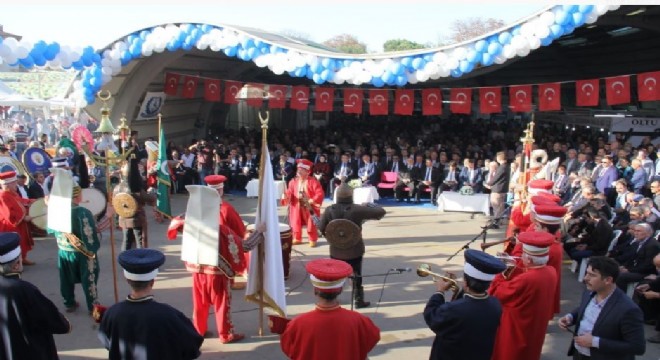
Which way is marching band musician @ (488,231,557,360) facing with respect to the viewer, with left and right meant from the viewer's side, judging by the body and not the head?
facing away from the viewer and to the left of the viewer

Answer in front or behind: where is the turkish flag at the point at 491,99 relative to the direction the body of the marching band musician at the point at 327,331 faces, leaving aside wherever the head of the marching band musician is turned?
in front

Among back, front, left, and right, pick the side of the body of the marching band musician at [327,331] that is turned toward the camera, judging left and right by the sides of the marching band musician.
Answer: back

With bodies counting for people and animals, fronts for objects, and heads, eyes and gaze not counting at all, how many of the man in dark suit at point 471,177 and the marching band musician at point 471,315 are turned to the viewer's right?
0

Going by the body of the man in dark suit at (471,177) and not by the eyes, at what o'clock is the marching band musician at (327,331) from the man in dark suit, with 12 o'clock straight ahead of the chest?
The marching band musician is roughly at 12 o'clock from the man in dark suit.

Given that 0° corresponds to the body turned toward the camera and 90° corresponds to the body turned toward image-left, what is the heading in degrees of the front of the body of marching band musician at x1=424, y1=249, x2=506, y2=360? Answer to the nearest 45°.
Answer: approximately 135°

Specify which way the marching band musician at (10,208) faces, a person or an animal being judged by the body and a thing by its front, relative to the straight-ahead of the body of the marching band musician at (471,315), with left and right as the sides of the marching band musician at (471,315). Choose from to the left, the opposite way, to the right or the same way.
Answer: to the right

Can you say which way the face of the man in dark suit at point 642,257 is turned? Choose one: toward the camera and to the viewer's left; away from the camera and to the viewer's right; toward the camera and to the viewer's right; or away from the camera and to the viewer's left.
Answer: toward the camera and to the viewer's left

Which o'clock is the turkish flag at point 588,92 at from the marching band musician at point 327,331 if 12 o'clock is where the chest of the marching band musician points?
The turkish flag is roughly at 1 o'clock from the marching band musician.

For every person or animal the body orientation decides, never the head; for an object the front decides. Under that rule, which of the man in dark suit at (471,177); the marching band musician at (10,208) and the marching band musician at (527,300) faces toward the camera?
the man in dark suit

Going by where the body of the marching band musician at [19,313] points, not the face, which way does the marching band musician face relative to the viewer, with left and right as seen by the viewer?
facing away from the viewer

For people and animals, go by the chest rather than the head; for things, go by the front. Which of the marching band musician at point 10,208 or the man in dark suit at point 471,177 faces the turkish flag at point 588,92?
the marching band musician

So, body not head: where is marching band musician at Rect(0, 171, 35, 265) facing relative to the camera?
to the viewer's right

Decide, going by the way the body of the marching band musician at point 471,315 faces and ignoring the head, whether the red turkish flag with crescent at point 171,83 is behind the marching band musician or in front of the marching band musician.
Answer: in front

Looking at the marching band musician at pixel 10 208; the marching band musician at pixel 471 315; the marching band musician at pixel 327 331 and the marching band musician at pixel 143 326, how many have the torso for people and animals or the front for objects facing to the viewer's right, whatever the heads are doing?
1

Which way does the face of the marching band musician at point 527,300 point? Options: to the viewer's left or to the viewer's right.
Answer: to the viewer's left

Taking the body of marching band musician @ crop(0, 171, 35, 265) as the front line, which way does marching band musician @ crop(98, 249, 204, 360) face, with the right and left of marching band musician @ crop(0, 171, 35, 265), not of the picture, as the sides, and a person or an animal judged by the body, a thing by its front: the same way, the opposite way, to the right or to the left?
to the left

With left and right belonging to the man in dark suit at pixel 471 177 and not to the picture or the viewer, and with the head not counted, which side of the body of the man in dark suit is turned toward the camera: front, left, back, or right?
front
